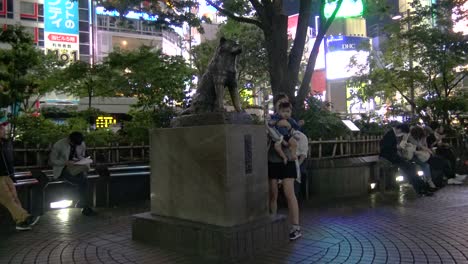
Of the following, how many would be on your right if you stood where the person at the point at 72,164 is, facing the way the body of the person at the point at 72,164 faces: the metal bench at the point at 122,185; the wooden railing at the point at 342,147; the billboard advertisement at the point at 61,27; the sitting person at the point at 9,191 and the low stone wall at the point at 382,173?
1

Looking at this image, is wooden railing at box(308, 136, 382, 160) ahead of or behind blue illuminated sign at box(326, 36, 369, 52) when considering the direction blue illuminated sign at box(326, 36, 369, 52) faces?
ahead

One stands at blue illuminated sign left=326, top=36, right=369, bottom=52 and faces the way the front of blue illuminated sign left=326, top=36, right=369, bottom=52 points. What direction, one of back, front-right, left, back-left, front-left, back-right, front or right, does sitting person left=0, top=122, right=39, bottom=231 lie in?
front

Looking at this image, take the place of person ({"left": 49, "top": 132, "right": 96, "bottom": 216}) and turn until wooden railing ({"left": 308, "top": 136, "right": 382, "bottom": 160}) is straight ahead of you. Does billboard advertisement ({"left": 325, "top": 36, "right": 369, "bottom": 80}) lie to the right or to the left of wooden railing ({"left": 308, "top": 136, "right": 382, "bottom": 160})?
left

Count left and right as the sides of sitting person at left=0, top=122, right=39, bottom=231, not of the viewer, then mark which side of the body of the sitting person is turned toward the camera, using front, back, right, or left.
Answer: right

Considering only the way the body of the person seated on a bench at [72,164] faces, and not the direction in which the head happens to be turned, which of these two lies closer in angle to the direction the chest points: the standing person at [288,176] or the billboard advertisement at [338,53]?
the standing person

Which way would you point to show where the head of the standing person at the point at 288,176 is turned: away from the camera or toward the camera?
toward the camera

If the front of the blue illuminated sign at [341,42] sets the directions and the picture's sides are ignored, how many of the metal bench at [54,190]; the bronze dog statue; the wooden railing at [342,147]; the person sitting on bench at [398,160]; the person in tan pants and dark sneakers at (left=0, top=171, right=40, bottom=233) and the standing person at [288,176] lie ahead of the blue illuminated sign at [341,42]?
6

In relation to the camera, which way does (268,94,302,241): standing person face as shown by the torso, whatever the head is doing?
toward the camera

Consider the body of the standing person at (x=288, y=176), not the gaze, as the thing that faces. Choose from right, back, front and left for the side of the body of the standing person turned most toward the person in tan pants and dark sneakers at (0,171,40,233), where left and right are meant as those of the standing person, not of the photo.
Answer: right

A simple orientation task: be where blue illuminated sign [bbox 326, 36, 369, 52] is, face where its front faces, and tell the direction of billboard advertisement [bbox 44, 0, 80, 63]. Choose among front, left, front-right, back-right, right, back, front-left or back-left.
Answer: front-right

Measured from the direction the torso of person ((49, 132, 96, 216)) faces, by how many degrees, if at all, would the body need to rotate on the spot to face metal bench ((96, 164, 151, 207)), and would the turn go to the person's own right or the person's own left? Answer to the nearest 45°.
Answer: approximately 90° to the person's own left
